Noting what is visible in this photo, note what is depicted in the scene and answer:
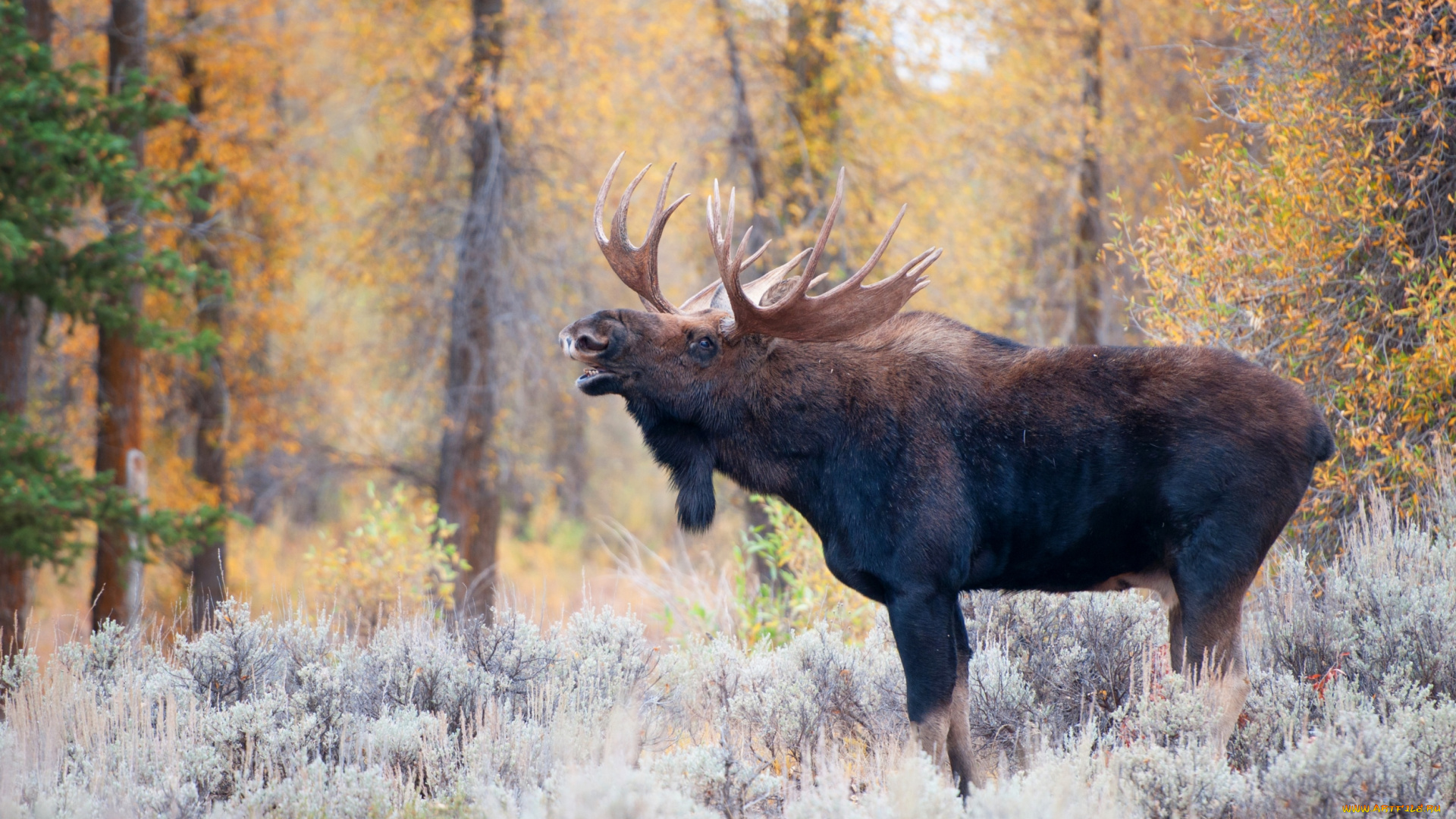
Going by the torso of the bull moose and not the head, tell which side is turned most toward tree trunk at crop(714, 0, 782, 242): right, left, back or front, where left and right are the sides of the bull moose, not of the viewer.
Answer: right

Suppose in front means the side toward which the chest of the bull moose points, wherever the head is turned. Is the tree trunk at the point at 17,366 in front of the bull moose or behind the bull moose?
in front

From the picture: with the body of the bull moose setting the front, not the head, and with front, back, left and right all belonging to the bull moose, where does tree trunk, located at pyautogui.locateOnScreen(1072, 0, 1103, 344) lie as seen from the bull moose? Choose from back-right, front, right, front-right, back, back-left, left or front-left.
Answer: right

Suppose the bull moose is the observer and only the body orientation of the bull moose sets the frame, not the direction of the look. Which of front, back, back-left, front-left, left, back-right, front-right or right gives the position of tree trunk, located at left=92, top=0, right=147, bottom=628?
front-right

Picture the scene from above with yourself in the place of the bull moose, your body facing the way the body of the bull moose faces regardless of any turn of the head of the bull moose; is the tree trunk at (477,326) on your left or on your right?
on your right

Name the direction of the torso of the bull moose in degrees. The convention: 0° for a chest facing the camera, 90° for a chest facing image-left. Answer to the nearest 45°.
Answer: approximately 90°
